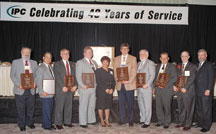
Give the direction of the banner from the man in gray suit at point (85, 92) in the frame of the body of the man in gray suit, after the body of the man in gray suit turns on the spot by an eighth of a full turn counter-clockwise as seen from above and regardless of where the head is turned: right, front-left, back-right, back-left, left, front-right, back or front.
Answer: left

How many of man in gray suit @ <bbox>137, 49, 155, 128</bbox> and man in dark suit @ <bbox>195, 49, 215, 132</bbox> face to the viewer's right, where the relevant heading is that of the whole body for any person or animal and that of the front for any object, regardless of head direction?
0

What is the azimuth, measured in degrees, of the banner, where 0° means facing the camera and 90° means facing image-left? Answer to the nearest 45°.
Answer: approximately 0°

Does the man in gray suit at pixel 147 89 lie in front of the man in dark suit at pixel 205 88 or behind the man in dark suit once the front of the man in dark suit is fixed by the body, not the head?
in front

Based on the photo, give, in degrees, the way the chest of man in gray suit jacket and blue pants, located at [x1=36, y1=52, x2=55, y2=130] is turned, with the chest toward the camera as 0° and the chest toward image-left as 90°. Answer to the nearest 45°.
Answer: approximately 315°

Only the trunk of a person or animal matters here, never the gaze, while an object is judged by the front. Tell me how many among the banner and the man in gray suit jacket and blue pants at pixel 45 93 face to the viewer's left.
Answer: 0

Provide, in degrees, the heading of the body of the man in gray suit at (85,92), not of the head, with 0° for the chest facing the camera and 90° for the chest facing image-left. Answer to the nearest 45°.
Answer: approximately 315°

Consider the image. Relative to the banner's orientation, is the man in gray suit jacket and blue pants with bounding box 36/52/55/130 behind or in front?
in front

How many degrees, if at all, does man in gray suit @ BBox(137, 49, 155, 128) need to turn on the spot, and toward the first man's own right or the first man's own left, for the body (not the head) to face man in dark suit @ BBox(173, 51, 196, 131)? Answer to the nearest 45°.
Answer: approximately 135° to the first man's own left

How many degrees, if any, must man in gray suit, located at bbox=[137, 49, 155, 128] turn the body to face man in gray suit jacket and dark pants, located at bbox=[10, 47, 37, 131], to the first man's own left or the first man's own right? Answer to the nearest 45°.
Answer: approximately 45° to the first man's own right
